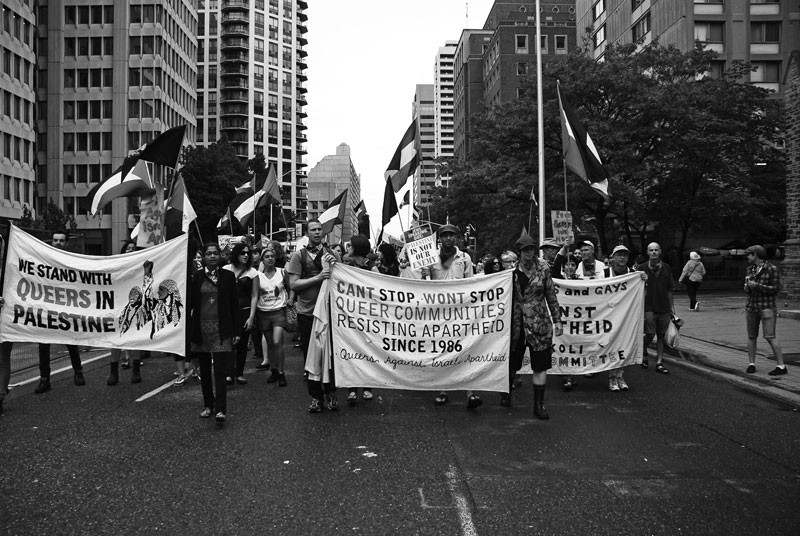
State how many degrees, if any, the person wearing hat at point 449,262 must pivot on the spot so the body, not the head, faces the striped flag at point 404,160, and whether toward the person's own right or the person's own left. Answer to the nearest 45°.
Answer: approximately 180°

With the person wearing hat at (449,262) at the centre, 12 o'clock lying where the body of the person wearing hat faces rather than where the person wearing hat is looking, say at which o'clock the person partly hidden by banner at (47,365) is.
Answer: The person partly hidden by banner is roughly at 3 o'clock from the person wearing hat.

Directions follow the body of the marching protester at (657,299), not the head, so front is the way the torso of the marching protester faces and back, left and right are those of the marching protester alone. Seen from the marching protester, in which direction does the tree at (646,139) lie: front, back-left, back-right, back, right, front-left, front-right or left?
back

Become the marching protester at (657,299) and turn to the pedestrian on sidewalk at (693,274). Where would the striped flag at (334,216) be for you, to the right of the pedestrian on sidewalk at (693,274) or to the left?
left
